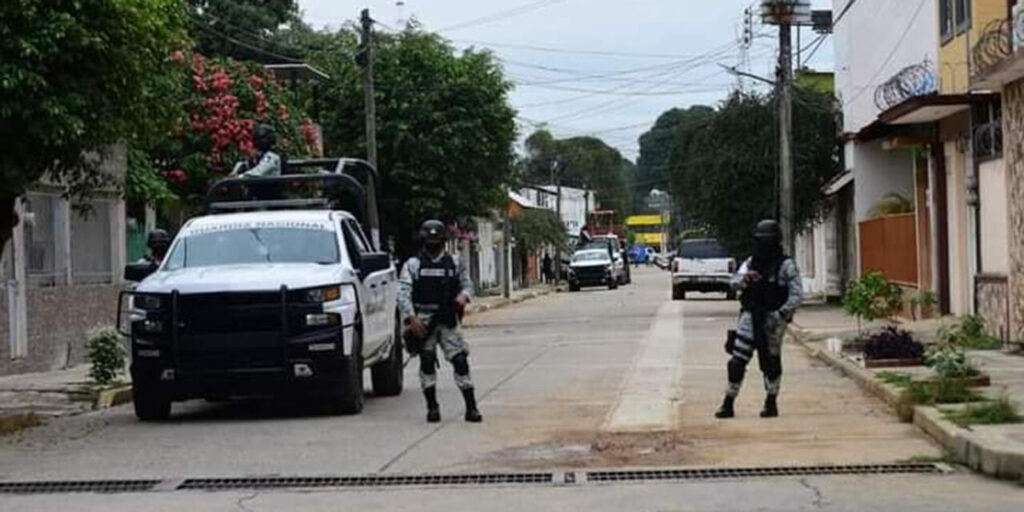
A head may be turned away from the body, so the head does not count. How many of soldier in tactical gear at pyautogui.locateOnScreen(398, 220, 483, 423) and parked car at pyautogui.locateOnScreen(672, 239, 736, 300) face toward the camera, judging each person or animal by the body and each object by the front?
1

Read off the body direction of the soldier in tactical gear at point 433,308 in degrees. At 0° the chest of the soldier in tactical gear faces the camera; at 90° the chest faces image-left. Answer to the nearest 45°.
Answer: approximately 0°

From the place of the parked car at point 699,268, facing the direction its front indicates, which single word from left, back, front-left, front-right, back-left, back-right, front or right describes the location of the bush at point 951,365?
back

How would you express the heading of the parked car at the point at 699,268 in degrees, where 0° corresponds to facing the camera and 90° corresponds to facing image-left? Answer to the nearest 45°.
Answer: approximately 180°

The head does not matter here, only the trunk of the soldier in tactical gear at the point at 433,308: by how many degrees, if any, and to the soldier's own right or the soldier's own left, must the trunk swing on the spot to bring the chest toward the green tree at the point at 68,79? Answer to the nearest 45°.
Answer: approximately 90° to the soldier's own right

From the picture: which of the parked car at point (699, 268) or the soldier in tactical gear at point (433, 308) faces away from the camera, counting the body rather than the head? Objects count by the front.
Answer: the parked car

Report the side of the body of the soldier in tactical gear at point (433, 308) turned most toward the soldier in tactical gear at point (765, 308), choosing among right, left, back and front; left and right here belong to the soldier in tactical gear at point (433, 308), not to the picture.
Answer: left

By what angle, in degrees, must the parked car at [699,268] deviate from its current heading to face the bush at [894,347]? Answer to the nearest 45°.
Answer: approximately 180°

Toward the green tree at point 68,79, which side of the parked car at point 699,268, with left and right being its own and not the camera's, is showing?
back

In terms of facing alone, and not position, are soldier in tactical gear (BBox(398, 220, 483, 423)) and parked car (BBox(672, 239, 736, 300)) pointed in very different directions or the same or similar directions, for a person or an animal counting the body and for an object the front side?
very different directions
